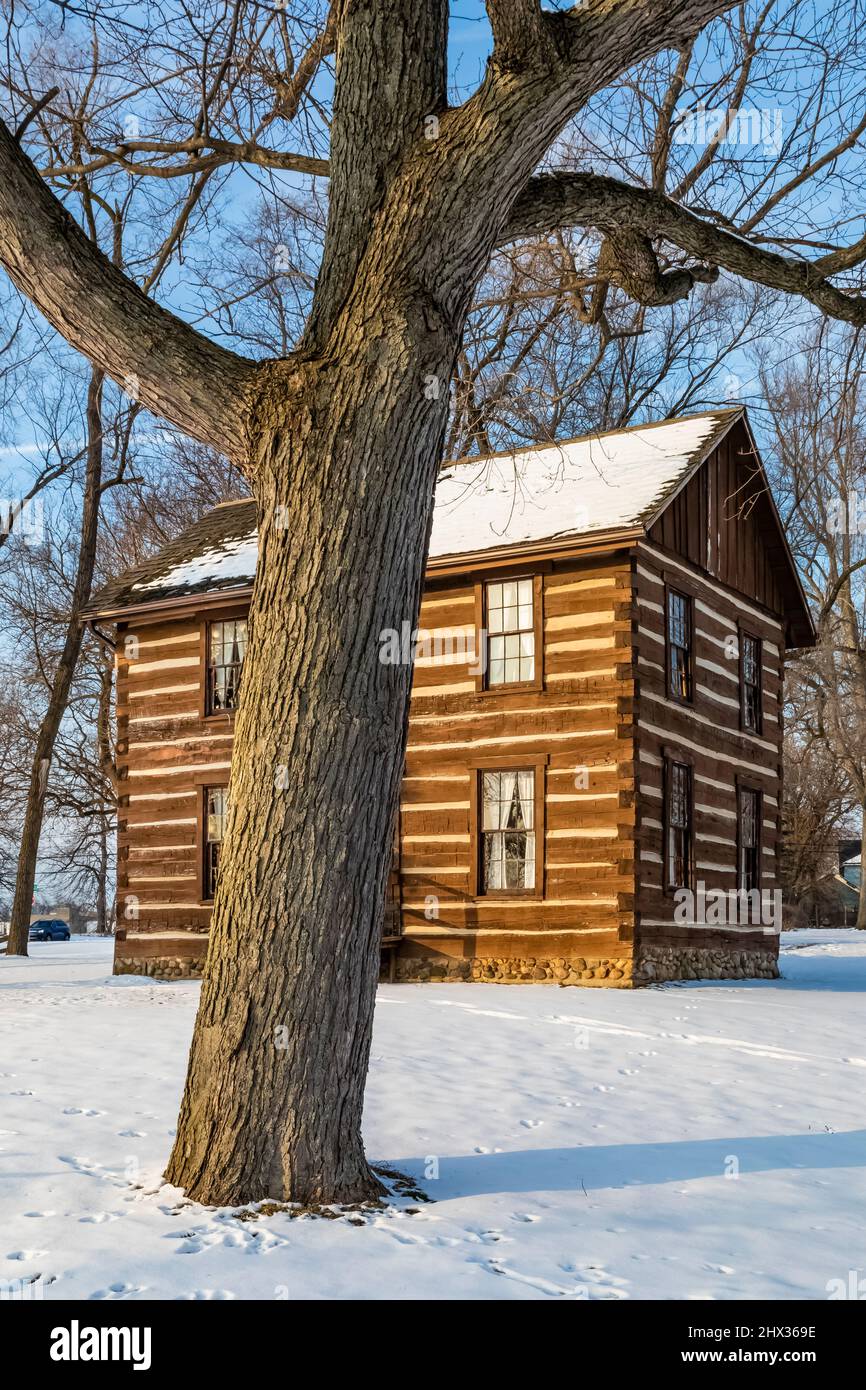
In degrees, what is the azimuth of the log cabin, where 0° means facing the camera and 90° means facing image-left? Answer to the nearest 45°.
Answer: approximately 45°

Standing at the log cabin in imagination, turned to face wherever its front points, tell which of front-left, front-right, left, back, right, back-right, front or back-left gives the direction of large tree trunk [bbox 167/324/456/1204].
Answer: front-left
